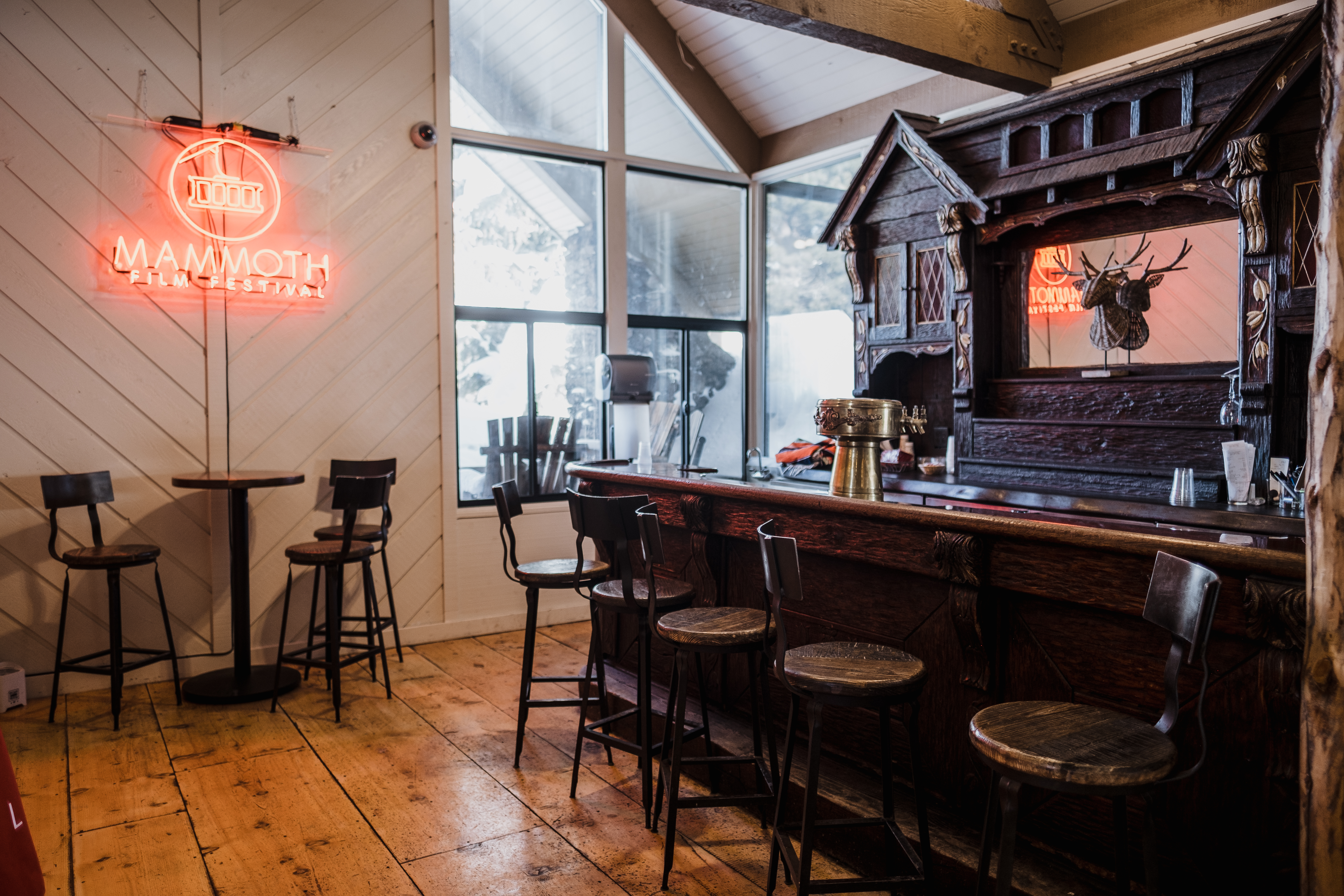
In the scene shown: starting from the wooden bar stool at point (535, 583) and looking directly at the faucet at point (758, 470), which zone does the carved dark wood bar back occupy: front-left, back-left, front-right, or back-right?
front-right

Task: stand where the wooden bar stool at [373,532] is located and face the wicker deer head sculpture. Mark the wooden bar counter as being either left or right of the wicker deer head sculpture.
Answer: right

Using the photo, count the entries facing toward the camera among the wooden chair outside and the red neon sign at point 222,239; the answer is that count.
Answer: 1

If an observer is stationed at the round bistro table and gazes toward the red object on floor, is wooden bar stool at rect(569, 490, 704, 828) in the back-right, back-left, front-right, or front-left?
front-left

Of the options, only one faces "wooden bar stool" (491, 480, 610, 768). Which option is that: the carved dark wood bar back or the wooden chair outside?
the carved dark wood bar back

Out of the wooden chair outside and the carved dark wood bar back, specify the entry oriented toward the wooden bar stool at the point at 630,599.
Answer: the carved dark wood bar back

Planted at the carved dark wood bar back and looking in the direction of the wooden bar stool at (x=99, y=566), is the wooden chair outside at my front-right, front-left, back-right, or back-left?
front-right

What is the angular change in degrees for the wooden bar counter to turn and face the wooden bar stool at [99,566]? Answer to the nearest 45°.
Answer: approximately 45° to its right

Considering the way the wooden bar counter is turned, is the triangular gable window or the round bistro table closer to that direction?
the round bistro table

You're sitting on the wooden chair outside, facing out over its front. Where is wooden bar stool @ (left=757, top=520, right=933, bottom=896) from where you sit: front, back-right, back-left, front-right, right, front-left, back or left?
back

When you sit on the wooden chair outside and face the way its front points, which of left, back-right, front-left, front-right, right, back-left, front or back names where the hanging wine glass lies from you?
back-right

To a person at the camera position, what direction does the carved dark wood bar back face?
facing the viewer and to the left of the viewer

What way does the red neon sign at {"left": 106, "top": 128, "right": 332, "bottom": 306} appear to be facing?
toward the camera

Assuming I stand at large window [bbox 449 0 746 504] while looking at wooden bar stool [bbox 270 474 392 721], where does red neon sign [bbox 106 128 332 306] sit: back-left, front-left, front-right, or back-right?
front-right

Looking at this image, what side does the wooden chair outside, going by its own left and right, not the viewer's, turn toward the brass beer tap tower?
back

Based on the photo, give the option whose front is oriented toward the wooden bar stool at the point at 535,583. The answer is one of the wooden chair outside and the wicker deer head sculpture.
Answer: the wicker deer head sculpture

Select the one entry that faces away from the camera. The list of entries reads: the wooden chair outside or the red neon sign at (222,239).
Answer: the wooden chair outside

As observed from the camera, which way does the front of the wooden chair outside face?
facing away from the viewer

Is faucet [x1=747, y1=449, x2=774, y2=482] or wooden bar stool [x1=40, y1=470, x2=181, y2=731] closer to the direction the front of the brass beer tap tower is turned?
the faucet
